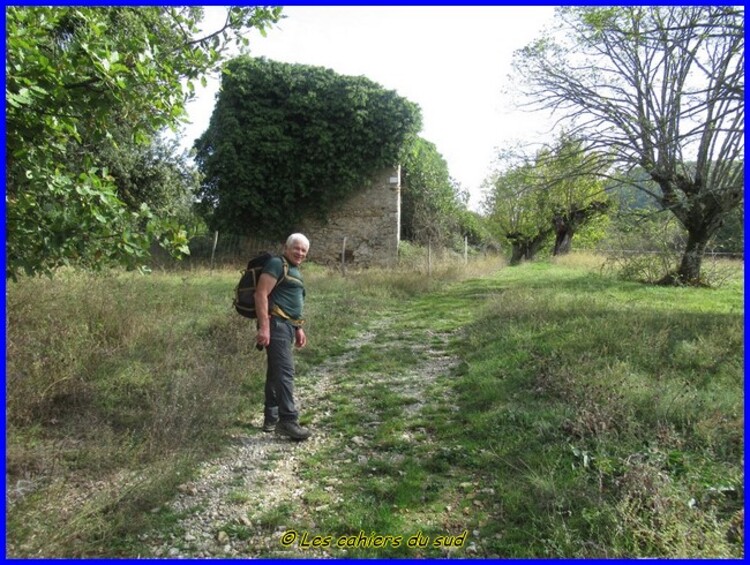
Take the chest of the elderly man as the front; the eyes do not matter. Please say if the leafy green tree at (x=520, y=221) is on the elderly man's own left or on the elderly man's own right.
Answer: on the elderly man's own left

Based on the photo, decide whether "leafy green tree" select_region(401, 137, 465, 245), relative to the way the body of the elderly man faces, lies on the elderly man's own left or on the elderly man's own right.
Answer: on the elderly man's own left

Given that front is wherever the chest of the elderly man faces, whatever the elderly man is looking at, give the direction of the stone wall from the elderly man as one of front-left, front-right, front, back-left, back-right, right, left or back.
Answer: back-left

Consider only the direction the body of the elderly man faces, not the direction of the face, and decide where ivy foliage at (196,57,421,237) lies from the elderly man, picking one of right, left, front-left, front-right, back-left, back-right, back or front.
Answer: back-left

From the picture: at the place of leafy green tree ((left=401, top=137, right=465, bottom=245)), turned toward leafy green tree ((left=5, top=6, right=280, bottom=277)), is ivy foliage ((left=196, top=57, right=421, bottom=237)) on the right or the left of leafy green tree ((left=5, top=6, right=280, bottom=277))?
right

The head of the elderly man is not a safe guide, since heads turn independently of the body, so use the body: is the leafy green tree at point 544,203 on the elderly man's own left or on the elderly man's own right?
on the elderly man's own left

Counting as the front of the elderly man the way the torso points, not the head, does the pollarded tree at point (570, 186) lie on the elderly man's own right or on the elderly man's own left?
on the elderly man's own left

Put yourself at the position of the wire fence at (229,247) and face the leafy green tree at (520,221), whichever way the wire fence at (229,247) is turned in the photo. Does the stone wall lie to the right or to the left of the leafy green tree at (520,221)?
right

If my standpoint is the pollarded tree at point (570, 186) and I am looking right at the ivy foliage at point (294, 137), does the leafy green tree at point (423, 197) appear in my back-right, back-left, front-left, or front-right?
front-right

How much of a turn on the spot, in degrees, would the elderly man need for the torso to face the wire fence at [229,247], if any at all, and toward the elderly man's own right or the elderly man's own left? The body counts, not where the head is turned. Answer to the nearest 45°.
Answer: approximately 135° to the elderly man's own left

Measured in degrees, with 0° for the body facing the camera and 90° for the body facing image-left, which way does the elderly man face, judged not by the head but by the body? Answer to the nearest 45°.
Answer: approximately 315°
